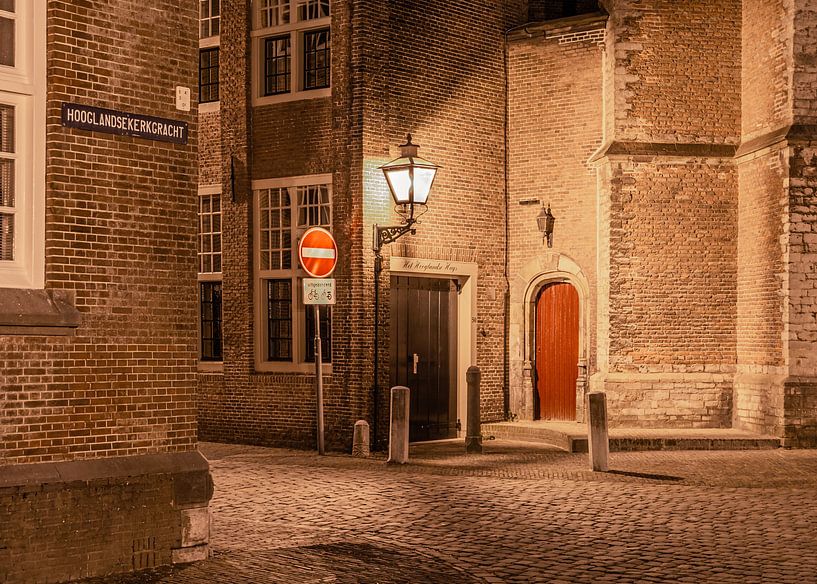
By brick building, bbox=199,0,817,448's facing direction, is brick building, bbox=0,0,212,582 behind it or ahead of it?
ahead

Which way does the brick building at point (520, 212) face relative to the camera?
toward the camera

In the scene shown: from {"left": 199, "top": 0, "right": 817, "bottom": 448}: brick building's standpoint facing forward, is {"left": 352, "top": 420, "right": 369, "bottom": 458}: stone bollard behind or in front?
in front

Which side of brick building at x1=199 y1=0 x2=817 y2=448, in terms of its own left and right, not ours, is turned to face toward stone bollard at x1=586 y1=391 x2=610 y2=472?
front

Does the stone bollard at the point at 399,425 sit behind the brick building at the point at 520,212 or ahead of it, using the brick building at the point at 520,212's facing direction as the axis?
ahead
